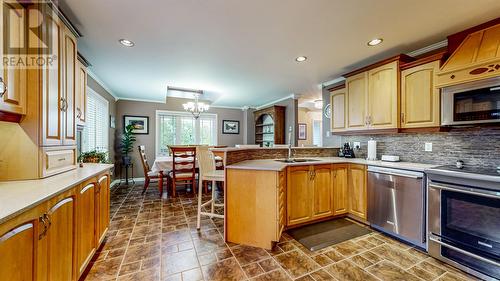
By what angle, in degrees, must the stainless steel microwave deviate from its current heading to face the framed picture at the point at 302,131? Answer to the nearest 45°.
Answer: approximately 90° to its right

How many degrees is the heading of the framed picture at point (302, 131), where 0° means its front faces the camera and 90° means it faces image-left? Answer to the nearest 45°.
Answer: approximately 0°

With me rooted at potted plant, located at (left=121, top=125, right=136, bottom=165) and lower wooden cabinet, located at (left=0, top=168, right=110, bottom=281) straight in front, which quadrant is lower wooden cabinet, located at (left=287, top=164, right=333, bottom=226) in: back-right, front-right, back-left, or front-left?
front-left

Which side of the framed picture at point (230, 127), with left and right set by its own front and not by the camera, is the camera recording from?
front

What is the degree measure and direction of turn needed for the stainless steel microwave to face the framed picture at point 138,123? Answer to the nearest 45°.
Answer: approximately 45° to its right

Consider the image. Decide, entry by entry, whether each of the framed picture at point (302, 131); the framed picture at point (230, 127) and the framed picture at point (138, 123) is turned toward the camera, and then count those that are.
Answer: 3

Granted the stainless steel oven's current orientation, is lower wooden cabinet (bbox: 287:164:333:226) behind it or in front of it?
in front

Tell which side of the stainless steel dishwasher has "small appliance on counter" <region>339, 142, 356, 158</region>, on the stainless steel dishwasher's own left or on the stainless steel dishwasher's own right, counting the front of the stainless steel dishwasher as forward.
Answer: on the stainless steel dishwasher's own right

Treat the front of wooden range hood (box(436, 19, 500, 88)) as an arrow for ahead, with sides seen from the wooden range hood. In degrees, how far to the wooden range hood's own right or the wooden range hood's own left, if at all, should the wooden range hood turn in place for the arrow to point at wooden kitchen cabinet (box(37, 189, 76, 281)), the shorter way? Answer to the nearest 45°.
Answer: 0° — it already faces it

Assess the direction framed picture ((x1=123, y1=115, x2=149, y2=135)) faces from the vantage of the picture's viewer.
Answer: facing the viewer

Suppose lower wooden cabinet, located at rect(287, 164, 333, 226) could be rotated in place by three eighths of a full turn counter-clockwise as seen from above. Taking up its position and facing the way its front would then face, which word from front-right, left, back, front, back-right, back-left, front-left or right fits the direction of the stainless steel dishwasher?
right

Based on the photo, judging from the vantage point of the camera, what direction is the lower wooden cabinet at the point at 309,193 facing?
facing the viewer and to the right of the viewer

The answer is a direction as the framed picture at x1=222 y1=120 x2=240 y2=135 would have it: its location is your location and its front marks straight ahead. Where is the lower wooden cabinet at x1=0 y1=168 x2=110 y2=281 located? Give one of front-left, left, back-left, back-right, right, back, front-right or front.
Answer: front

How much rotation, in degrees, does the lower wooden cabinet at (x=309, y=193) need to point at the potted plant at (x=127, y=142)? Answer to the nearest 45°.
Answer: approximately 135° to its right

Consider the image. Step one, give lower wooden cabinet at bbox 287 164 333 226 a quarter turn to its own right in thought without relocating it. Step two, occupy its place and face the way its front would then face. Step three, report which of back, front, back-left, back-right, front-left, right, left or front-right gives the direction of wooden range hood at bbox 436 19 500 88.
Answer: back-left

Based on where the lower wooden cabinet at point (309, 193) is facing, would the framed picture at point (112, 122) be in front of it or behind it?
behind

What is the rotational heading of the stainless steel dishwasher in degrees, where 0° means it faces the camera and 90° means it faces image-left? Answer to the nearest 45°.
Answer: approximately 45°

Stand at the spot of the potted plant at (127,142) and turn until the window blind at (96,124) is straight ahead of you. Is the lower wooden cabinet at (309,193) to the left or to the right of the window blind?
left
